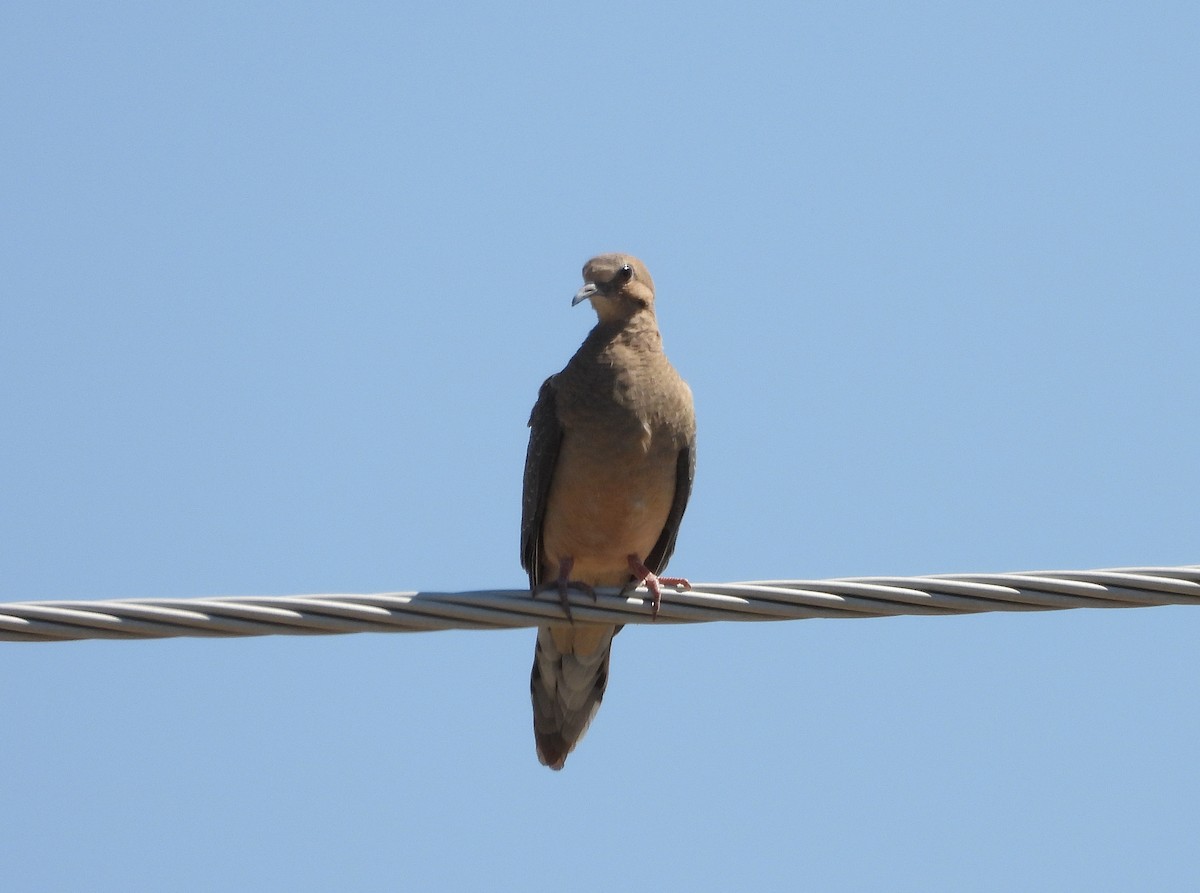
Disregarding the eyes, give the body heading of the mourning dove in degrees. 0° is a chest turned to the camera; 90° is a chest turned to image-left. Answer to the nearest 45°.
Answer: approximately 0°
